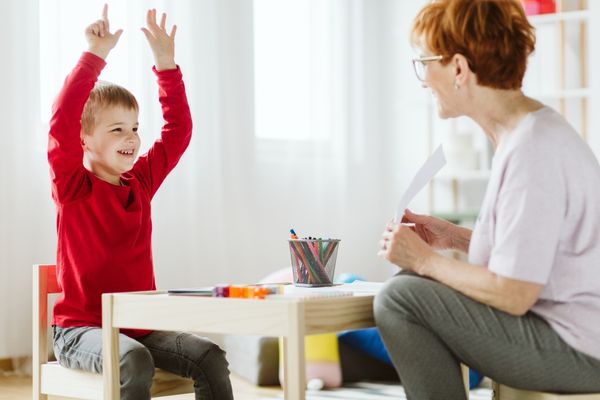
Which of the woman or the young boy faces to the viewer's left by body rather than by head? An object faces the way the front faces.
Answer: the woman

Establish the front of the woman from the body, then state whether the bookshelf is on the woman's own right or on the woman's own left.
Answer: on the woman's own right

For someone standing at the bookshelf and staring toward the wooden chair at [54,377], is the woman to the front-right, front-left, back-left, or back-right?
front-left

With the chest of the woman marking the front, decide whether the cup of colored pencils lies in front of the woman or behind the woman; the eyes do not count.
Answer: in front

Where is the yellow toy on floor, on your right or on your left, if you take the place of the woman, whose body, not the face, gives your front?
on your right

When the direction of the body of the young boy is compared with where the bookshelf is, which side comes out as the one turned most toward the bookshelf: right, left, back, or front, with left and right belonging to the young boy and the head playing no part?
left

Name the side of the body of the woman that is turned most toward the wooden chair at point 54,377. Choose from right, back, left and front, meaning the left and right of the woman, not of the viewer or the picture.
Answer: front

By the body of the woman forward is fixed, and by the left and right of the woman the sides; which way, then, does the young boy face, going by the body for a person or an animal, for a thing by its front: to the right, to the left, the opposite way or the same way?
the opposite way

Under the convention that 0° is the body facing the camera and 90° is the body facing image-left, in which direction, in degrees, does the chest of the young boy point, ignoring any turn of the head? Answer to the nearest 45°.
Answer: approximately 315°

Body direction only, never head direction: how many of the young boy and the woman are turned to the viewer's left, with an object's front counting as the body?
1

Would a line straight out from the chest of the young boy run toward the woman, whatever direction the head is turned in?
yes

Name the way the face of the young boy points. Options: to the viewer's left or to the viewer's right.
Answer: to the viewer's right

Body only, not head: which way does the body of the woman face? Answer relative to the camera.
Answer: to the viewer's left

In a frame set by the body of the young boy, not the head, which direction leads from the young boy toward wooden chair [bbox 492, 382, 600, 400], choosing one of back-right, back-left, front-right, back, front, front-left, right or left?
front

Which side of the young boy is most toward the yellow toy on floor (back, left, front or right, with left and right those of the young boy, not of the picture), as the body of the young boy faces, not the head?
left
